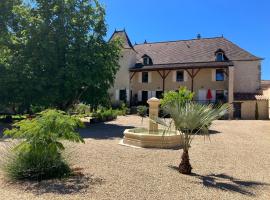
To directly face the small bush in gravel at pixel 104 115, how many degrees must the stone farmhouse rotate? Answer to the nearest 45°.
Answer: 0° — it already faces it

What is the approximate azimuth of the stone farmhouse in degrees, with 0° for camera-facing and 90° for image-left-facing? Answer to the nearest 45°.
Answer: approximately 45°

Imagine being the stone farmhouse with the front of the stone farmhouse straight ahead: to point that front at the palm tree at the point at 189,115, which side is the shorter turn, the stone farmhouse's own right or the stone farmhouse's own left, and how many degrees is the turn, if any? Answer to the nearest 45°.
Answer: approximately 45° to the stone farmhouse's own left
